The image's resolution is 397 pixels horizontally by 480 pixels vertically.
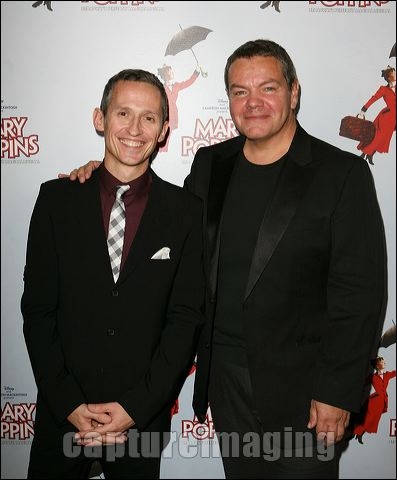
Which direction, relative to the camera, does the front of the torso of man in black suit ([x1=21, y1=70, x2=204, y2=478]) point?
toward the camera
